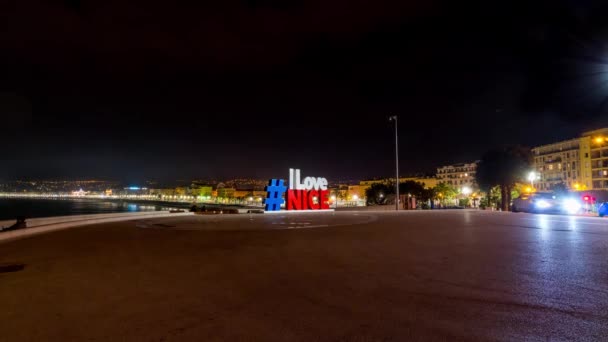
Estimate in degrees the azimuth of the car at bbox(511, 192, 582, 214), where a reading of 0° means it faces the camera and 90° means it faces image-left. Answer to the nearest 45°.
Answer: approximately 315°

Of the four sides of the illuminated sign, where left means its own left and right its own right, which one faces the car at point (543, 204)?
left

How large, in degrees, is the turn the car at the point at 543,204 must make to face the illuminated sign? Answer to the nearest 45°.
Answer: approximately 135° to its right

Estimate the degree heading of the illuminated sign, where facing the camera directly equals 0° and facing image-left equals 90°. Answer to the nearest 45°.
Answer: approximately 0°
